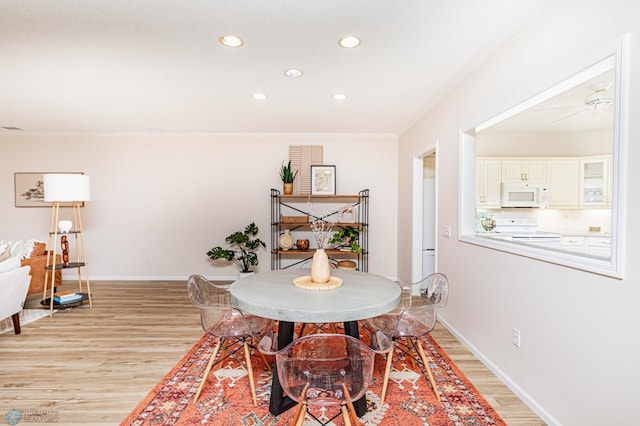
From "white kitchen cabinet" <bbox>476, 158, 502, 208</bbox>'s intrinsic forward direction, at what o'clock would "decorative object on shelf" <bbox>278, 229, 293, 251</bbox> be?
The decorative object on shelf is roughly at 2 o'clock from the white kitchen cabinet.

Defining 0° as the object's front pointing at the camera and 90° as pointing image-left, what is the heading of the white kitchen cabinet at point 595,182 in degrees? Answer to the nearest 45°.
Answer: approximately 0°

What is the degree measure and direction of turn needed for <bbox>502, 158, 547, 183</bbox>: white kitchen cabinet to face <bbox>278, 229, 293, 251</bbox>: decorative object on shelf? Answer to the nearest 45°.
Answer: approximately 45° to its right

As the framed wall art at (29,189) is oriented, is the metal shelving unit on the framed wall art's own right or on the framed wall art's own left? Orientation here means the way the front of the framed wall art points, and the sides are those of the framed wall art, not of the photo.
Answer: on the framed wall art's own left

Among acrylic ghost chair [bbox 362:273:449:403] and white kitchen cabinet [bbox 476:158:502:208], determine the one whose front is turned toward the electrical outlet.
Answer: the white kitchen cabinet

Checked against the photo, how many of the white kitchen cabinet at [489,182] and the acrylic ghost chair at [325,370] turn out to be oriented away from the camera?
1

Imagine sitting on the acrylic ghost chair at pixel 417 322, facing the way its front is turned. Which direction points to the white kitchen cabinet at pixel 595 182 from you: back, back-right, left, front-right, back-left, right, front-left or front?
back-right

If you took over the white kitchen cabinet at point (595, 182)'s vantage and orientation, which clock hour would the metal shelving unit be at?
The metal shelving unit is roughly at 2 o'clock from the white kitchen cabinet.

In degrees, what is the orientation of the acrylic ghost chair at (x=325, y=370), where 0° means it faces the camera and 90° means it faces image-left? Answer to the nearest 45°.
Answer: approximately 180°

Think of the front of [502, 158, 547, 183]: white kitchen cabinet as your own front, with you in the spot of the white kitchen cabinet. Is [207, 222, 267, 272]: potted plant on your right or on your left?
on your right

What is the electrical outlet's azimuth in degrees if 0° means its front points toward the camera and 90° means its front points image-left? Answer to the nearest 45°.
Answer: approximately 45°

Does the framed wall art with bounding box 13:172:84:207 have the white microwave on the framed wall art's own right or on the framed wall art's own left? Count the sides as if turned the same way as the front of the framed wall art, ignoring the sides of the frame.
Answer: on the framed wall art's own left

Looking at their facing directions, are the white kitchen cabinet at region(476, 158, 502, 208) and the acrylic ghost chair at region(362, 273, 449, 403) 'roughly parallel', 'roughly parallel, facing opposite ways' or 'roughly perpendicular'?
roughly perpendicular
